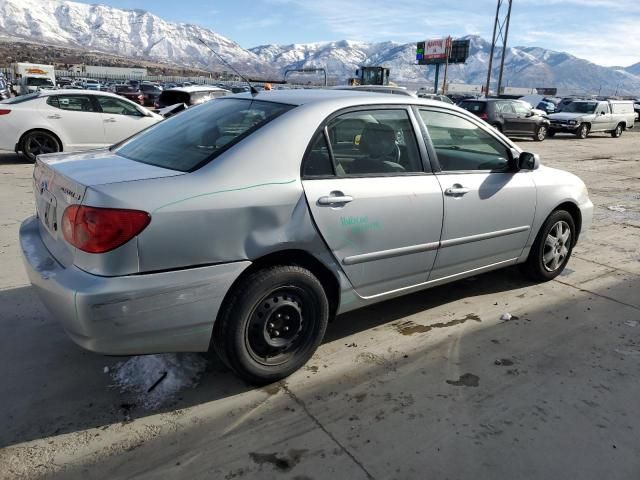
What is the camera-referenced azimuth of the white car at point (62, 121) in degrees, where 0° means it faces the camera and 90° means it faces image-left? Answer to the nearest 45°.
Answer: approximately 270°

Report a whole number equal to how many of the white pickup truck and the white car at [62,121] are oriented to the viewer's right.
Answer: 1

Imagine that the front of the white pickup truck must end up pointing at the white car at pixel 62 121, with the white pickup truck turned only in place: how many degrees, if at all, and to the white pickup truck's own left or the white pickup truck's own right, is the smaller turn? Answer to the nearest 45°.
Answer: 0° — it already faces it

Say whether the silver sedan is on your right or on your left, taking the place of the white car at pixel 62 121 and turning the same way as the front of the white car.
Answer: on your right

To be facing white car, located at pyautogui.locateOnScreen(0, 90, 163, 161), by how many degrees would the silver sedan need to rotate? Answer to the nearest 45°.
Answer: approximately 90° to its left

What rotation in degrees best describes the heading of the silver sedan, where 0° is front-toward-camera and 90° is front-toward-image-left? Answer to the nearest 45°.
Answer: approximately 225°

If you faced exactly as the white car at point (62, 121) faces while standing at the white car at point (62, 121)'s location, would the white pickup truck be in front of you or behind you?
in front

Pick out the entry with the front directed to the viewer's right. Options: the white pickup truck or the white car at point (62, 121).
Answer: the white car

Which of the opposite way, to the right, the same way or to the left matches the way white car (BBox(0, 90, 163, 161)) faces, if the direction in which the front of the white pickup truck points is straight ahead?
the opposite way
